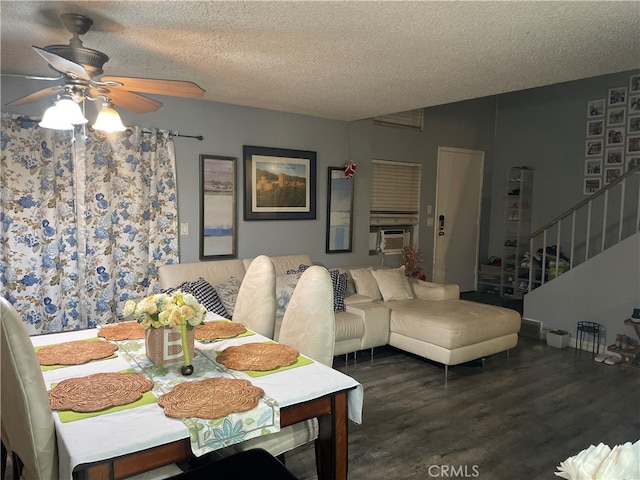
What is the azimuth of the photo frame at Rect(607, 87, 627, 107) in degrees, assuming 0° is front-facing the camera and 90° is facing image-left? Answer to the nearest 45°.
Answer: approximately 45°

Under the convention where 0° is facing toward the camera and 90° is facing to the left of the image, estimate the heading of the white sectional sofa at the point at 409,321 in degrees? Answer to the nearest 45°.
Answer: approximately 315°

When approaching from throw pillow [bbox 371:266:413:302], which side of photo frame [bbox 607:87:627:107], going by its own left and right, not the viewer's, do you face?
front

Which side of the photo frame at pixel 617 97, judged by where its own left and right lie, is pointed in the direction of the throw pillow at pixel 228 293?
front

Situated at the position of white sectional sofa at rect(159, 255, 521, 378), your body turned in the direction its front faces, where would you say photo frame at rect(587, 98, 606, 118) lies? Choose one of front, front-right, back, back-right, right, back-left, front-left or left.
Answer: left

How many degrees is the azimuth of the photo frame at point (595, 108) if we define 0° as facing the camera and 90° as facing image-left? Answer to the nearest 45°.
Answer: approximately 45°

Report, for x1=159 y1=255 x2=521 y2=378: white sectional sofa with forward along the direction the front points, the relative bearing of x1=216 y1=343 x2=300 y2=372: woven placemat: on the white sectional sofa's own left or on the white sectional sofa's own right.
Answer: on the white sectional sofa's own right

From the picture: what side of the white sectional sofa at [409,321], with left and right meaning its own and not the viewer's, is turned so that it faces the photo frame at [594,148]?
left

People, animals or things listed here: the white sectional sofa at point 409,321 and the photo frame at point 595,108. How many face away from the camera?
0

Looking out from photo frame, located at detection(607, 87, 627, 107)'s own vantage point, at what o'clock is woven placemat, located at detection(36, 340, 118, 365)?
The woven placemat is roughly at 11 o'clock from the photo frame.

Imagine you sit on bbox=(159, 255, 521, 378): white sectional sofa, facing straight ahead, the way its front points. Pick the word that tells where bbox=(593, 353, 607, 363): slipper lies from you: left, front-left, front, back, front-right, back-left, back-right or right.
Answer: front-left

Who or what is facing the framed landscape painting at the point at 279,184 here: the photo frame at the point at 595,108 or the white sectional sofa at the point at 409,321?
the photo frame

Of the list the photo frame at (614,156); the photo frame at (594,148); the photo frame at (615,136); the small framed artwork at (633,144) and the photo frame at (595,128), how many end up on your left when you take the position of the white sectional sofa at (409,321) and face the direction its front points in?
5

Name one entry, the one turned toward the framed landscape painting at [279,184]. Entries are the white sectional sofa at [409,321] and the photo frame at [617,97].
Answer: the photo frame

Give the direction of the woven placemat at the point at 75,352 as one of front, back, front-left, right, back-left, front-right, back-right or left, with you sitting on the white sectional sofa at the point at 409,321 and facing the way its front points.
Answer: right

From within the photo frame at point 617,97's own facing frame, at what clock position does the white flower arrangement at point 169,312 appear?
The white flower arrangement is roughly at 11 o'clock from the photo frame.

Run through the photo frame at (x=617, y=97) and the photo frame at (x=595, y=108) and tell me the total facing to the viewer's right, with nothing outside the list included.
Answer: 0

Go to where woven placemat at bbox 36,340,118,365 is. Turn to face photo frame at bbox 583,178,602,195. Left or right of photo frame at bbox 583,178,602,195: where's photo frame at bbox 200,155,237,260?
left
